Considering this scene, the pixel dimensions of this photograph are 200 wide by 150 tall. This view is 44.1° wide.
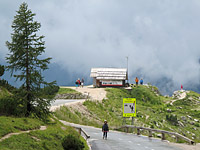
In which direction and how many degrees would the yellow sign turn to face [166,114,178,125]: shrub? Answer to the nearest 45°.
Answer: approximately 135° to its left

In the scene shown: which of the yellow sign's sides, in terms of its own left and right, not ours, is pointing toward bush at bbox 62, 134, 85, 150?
front

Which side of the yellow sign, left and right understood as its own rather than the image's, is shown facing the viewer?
front
